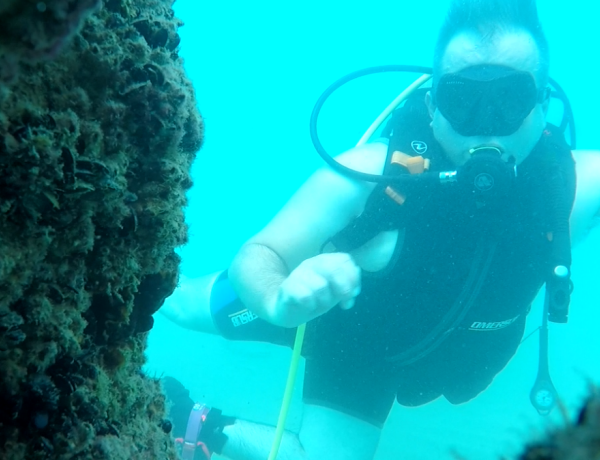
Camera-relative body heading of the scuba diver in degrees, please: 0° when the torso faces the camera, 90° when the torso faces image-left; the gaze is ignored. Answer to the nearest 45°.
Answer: approximately 0°
